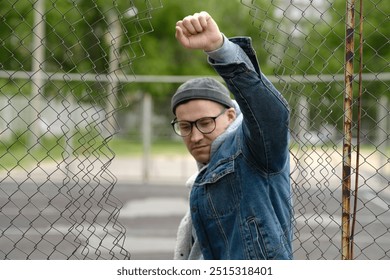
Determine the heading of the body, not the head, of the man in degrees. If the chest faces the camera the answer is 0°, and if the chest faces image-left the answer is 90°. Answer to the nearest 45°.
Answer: approximately 45°

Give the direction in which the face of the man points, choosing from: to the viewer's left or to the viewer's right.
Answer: to the viewer's left
